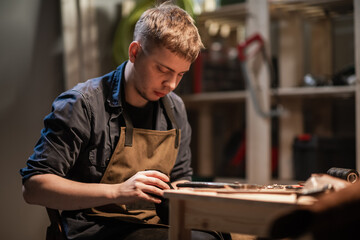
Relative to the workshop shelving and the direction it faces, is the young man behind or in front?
in front

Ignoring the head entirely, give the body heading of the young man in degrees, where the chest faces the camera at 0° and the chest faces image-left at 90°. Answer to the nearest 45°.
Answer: approximately 315°

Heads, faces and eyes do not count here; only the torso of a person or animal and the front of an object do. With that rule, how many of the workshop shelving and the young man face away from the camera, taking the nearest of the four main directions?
0

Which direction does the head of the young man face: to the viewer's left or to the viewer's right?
to the viewer's right

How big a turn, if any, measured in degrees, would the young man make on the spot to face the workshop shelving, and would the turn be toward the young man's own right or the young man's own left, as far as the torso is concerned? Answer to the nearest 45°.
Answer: approximately 90° to the young man's own left

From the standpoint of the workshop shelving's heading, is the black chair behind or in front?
in front

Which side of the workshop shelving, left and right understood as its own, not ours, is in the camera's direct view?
front

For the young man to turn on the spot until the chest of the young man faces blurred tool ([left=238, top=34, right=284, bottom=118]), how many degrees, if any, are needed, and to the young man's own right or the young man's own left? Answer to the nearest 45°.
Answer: approximately 90° to the young man's own left

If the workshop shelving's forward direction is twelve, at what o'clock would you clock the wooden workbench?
The wooden workbench is roughly at 12 o'clock from the workshop shelving.
